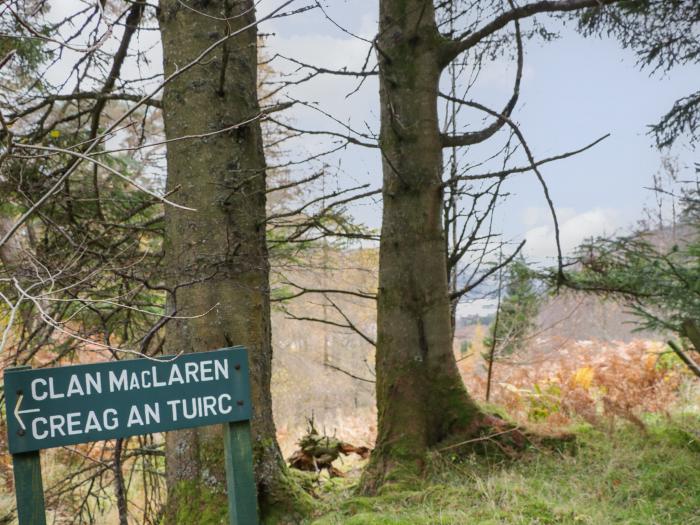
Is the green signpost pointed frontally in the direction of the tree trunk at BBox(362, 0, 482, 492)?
no

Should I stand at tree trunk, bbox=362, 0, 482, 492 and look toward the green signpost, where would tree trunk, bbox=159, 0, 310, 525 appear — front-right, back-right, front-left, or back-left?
front-right

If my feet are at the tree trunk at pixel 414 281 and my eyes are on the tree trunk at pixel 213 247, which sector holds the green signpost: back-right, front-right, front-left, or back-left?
front-left

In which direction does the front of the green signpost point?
toward the camera

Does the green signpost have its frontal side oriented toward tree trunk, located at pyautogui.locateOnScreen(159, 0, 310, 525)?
no
